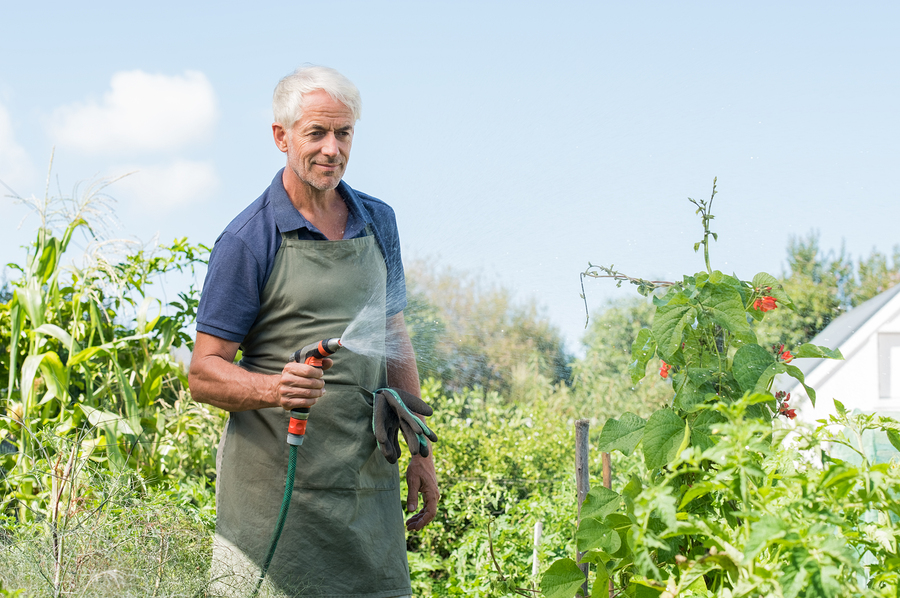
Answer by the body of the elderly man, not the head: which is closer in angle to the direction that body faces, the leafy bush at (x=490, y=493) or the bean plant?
the bean plant

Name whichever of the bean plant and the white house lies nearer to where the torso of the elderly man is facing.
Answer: the bean plant

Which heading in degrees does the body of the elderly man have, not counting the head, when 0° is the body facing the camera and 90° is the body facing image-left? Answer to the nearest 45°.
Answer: approximately 315°

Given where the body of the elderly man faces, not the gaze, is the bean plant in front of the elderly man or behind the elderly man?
in front

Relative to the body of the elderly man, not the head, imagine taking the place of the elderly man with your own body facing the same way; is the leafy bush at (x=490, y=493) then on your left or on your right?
on your left

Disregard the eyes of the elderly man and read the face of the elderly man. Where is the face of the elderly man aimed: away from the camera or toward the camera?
toward the camera

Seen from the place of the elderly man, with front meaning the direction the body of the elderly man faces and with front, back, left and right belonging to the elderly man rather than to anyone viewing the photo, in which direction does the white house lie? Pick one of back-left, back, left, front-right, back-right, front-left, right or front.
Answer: left
